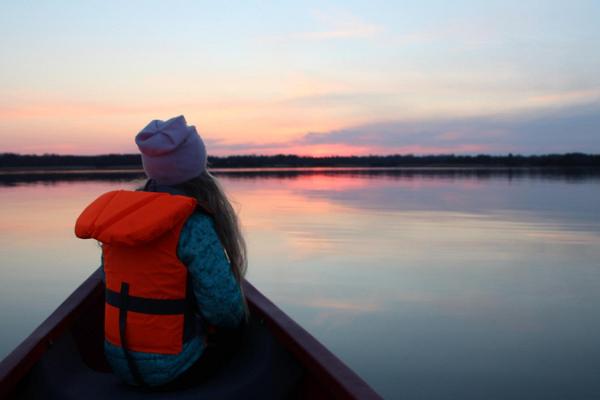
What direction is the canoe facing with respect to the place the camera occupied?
facing away from the viewer

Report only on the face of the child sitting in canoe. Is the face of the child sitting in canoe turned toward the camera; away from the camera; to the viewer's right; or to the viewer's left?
away from the camera

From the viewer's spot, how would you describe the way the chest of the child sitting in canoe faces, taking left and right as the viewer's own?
facing away from the viewer and to the right of the viewer
